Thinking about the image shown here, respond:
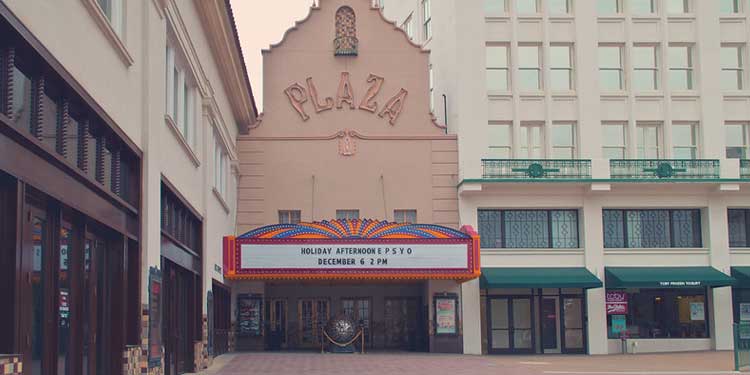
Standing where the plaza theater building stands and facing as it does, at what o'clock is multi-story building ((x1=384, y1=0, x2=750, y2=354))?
The multi-story building is roughly at 9 o'clock from the plaza theater building.

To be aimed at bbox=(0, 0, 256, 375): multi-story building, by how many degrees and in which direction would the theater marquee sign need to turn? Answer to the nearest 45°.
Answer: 0° — it already faces it

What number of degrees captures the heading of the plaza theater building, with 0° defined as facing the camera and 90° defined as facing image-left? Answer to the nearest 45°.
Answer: approximately 0°

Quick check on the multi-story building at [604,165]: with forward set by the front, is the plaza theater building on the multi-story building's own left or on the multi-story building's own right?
on the multi-story building's own right

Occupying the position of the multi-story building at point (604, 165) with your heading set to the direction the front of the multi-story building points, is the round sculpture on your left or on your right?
on your right
